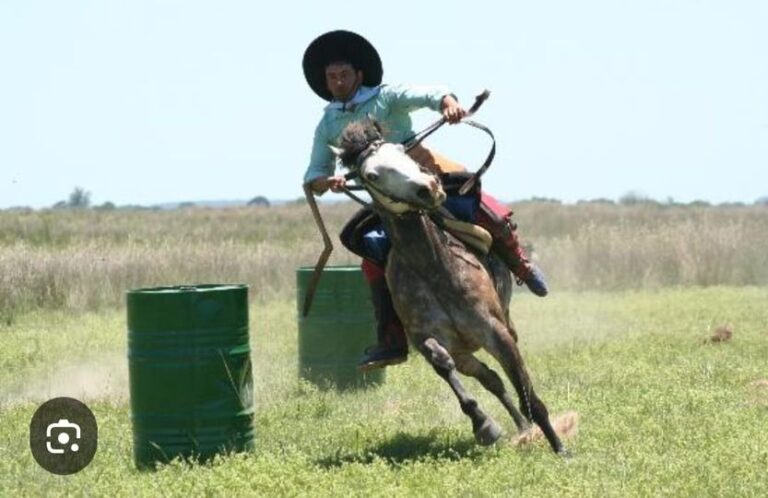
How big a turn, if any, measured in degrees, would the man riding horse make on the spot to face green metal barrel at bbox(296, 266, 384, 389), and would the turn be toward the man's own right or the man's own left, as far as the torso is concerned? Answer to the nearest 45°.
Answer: approximately 180°

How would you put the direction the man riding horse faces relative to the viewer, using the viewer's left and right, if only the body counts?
facing the viewer
